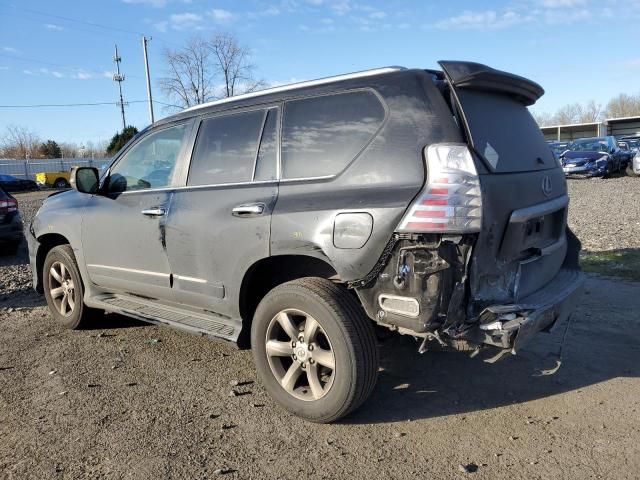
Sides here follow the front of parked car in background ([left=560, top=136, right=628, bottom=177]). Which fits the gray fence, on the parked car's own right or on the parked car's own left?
on the parked car's own right

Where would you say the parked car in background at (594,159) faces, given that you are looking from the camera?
facing the viewer and to the left of the viewer

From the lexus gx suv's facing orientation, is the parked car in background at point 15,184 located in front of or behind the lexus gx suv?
in front

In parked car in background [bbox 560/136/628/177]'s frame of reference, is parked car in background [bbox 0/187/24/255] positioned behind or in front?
in front

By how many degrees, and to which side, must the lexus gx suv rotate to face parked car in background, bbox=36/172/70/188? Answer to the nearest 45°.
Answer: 0° — it already faces it

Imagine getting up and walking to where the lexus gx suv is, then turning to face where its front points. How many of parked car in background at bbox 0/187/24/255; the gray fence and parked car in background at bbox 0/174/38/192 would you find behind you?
0

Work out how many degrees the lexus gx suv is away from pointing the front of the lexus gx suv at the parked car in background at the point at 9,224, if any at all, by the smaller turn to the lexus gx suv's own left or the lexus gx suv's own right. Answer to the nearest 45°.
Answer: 0° — it already faces it

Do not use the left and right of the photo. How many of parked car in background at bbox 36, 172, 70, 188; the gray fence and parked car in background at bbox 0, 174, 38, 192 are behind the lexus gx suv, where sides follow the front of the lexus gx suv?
0

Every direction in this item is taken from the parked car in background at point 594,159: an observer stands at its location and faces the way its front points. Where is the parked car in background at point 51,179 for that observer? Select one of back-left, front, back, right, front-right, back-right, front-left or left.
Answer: front-right

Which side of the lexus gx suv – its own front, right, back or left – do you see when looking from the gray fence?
front

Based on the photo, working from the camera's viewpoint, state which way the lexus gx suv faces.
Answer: facing away from the viewer and to the left of the viewer
